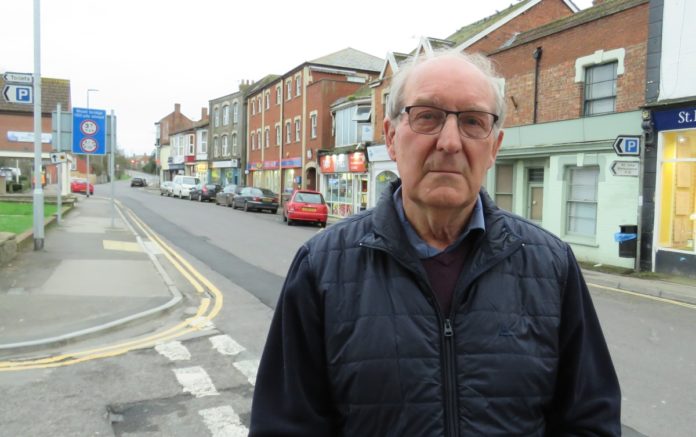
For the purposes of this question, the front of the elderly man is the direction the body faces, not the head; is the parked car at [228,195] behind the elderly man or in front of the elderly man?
behind

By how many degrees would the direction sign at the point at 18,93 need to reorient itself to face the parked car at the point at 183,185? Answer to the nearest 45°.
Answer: approximately 180°

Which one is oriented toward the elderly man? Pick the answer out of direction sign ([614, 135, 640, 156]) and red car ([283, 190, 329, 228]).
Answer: the direction sign

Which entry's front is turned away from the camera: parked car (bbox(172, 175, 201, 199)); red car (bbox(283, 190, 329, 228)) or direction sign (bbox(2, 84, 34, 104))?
the red car

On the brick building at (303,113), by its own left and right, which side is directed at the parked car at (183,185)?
right

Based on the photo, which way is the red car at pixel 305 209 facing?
away from the camera

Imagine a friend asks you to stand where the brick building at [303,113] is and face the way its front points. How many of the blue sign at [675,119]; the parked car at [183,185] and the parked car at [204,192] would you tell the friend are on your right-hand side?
2

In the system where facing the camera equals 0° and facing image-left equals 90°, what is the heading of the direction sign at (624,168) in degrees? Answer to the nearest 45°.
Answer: approximately 0°
